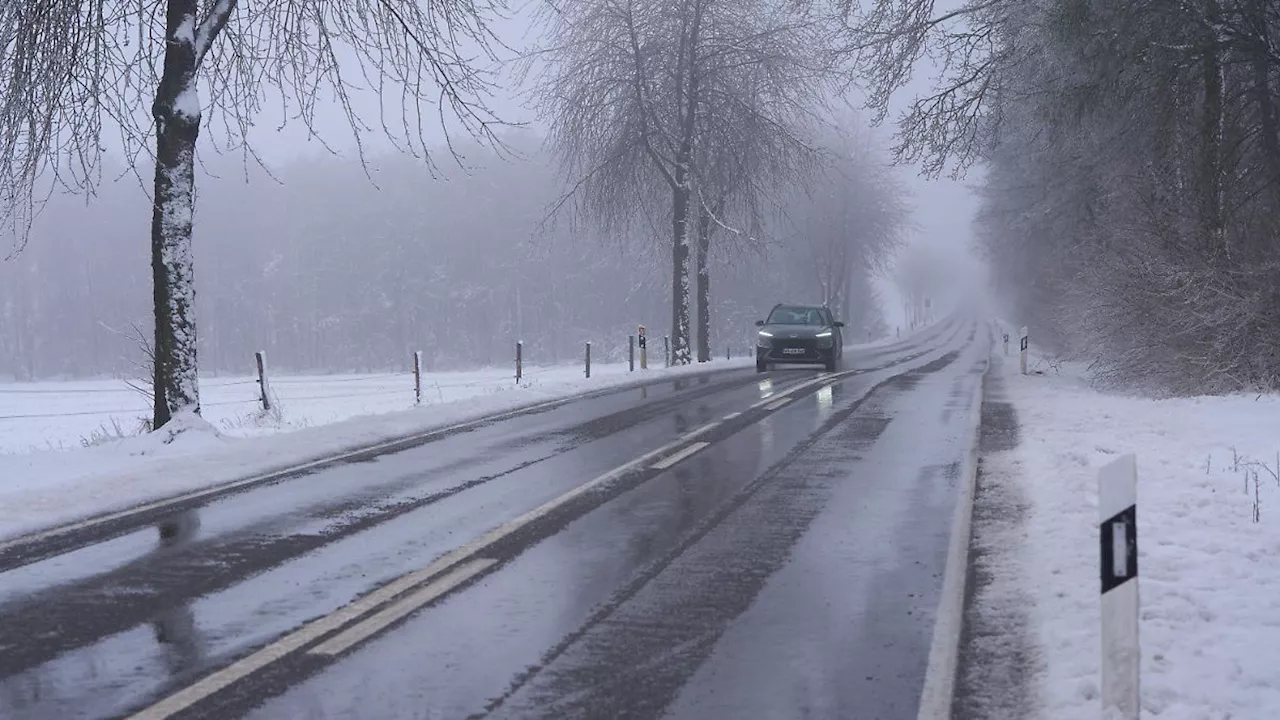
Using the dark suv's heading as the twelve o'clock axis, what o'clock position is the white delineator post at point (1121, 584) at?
The white delineator post is roughly at 12 o'clock from the dark suv.

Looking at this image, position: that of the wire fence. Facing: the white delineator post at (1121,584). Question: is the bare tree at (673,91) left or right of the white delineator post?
left

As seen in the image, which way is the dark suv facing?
toward the camera

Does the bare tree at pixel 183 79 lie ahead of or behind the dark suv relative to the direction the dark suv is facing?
ahead

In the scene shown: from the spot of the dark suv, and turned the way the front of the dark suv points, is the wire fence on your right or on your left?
on your right

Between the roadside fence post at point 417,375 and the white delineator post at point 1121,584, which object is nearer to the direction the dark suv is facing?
the white delineator post
